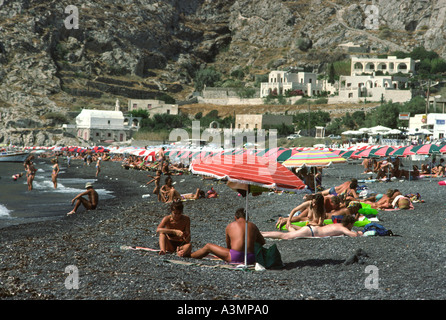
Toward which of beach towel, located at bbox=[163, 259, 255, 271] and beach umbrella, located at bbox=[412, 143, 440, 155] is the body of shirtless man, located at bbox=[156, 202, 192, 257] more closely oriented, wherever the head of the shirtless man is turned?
the beach towel

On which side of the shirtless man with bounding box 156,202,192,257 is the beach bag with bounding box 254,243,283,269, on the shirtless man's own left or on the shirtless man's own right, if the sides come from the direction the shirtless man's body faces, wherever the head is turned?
on the shirtless man's own left

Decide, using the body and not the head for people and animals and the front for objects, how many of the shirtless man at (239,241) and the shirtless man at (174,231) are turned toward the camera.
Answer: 1

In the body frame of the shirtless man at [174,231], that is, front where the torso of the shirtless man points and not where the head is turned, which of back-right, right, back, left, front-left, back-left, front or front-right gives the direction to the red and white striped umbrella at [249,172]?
front-left

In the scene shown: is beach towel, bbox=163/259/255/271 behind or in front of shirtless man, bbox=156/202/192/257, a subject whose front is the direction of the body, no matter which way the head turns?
in front

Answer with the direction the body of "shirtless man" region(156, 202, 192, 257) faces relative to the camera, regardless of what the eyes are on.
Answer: toward the camera

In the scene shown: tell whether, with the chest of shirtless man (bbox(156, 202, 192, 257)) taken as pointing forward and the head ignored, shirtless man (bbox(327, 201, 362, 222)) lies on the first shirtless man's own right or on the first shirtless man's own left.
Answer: on the first shirtless man's own left

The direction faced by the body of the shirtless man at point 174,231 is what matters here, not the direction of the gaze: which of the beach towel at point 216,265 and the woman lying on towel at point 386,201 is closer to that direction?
the beach towel

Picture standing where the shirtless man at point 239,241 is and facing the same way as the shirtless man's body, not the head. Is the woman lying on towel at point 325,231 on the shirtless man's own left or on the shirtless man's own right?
on the shirtless man's own right

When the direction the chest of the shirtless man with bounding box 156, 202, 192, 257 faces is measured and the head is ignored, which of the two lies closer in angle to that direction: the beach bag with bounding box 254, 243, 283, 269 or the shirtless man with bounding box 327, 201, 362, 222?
the beach bag

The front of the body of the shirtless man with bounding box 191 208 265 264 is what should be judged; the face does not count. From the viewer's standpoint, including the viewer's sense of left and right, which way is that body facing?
facing away from the viewer and to the left of the viewer
